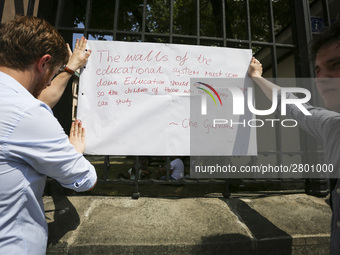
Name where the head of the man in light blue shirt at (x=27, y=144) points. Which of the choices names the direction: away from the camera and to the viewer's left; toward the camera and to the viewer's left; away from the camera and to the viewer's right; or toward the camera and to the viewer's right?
away from the camera and to the viewer's right

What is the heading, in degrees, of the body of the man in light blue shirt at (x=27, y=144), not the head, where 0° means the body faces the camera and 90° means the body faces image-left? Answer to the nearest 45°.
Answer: approximately 225°

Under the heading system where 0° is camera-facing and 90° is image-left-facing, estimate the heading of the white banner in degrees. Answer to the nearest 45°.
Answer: approximately 0°
